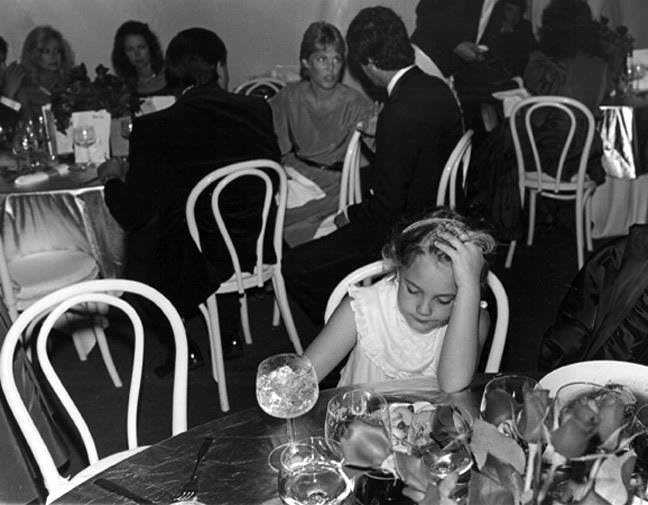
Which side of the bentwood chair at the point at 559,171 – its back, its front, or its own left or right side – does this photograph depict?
back

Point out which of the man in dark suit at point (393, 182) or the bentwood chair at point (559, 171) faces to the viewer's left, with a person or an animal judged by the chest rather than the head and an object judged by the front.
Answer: the man in dark suit

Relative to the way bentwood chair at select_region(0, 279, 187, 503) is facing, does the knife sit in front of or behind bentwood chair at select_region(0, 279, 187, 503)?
in front

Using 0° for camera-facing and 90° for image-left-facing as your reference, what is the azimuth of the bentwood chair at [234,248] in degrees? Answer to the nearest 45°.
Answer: approximately 135°

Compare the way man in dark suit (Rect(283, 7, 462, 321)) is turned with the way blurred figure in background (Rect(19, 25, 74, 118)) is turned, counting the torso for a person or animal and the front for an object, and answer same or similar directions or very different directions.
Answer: very different directions

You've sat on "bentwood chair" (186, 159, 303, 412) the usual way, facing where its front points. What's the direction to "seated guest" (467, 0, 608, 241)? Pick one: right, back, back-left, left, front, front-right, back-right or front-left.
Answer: right

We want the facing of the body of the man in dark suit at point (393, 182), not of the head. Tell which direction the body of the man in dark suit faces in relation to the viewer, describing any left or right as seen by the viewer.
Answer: facing to the left of the viewer

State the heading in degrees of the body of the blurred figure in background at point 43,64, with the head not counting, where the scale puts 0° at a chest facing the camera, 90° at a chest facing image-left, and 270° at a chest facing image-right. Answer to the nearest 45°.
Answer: approximately 315°

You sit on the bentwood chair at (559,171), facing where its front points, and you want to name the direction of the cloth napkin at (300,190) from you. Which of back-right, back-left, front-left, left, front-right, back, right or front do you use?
back-left
